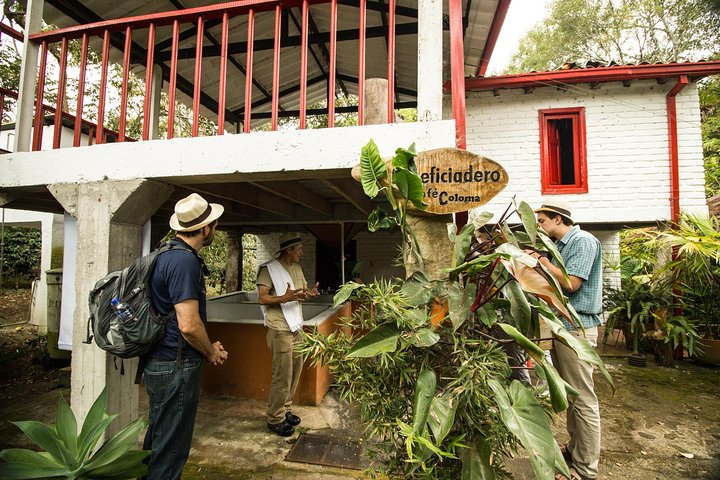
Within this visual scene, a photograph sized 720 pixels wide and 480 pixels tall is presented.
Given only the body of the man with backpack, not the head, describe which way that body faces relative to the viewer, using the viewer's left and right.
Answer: facing to the right of the viewer

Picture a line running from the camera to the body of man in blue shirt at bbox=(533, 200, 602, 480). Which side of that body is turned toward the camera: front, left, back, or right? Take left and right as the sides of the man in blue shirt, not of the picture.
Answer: left

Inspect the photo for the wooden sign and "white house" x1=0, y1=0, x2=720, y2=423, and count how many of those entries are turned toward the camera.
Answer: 2

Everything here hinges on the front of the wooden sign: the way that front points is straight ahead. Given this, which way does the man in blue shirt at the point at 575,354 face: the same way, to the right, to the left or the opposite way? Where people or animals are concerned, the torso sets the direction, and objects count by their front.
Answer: to the right

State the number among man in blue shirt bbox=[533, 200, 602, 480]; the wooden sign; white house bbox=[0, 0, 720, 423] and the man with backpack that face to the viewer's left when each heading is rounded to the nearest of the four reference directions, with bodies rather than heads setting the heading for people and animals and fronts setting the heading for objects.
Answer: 1

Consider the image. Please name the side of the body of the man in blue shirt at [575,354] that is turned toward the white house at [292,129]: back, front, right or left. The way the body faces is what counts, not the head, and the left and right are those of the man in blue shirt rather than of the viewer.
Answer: front

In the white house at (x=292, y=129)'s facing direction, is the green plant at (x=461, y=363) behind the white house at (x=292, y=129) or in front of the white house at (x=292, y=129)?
in front

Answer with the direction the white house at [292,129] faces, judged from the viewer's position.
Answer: facing the viewer

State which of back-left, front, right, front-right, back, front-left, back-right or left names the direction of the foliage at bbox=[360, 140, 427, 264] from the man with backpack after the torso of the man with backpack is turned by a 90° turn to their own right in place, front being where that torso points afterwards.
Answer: front-left

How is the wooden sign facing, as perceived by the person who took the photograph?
facing the viewer

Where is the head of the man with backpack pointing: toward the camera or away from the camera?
away from the camera

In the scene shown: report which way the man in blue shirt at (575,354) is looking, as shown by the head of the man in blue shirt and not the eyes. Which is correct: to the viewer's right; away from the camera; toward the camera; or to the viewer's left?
to the viewer's left
